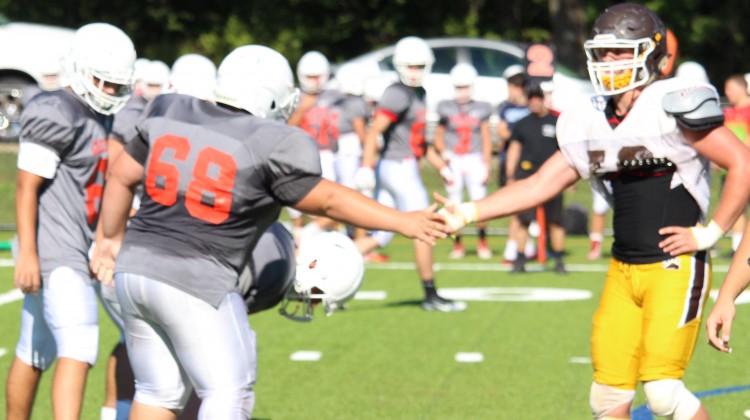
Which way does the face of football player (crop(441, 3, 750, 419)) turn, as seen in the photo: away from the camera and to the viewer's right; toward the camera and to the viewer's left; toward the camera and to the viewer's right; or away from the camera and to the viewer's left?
toward the camera and to the viewer's left

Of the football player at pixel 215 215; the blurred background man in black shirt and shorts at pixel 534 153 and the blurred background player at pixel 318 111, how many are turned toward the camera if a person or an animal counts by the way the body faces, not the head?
2

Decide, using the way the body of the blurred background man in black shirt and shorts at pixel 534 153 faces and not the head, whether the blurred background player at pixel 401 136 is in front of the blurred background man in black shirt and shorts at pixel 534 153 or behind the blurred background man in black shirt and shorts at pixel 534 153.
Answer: in front

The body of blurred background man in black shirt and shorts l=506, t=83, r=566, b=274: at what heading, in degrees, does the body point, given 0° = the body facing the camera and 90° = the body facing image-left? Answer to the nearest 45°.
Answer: approximately 0°

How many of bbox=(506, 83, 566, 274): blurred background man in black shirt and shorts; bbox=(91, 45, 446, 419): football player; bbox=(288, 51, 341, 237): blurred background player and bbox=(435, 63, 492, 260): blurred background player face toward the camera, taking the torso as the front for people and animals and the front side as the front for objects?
3

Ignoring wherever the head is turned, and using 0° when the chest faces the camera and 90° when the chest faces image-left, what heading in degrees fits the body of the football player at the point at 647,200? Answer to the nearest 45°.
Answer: approximately 45°

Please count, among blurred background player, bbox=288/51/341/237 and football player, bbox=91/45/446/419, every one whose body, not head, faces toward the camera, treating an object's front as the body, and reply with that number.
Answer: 1

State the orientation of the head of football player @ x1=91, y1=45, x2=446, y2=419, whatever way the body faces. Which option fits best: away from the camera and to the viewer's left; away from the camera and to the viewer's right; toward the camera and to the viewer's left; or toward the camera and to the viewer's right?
away from the camera and to the viewer's right
